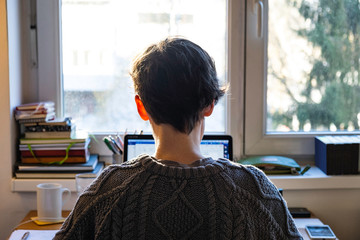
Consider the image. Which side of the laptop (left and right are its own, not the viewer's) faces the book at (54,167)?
right

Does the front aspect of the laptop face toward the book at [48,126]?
no

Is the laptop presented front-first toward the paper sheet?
no

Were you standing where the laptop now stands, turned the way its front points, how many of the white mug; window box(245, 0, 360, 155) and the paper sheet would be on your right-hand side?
2

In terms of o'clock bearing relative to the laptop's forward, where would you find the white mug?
The white mug is roughly at 3 o'clock from the laptop.

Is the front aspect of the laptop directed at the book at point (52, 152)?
no

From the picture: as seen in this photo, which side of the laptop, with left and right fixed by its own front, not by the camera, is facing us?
front

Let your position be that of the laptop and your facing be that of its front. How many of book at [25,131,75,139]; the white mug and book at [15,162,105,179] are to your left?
0

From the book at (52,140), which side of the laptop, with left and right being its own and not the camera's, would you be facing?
right
